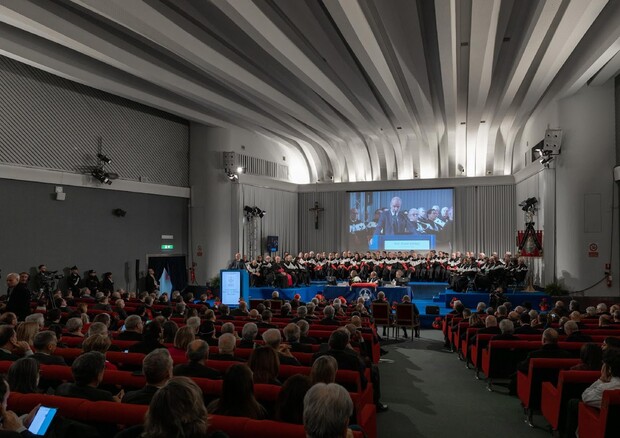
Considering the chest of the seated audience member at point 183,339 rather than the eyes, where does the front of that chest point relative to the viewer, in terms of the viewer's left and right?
facing away from the viewer and to the right of the viewer

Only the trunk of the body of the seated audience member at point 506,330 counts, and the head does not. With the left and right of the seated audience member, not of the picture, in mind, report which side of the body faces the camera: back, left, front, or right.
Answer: back

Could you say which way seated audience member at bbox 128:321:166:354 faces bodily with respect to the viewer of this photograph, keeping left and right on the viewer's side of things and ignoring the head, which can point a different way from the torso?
facing away from the viewer and to the right of the viewer

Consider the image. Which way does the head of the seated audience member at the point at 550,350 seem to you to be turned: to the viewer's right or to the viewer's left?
to the viewer's left

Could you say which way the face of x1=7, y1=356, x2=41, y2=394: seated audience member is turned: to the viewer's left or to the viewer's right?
to the viewer's right

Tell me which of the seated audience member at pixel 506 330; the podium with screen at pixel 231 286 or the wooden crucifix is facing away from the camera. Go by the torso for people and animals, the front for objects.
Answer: the seated audience member

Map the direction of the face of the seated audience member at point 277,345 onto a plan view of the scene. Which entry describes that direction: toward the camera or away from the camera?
away from the camera

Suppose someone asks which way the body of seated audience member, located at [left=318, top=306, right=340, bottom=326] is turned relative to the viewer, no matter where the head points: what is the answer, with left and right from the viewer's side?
facing away from the viewer

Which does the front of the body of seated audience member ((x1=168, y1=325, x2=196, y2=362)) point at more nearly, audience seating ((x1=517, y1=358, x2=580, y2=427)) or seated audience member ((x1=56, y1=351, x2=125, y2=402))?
the audience seating

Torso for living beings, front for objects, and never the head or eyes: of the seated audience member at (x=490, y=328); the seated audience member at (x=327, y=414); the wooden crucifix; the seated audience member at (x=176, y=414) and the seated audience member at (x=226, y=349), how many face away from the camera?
4

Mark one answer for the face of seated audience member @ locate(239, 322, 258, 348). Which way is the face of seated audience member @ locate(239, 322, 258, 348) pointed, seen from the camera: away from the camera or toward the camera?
away from the camera

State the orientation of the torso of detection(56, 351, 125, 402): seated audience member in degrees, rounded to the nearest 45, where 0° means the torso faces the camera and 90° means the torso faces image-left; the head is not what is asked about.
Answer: approximately 225°

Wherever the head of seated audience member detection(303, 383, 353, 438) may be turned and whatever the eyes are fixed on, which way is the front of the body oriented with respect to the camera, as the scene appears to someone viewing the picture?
away from the camera
